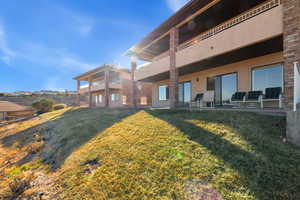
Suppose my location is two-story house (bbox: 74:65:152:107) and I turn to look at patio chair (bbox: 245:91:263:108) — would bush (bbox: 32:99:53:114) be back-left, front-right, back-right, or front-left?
back-right

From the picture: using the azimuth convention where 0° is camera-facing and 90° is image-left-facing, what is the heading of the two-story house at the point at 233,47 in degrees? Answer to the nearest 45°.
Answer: approximately 45°

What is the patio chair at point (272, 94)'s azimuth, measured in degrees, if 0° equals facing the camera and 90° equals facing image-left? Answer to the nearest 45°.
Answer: approximately 45°

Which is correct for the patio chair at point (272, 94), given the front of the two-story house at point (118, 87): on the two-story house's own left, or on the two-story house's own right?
on the two-story house's own left

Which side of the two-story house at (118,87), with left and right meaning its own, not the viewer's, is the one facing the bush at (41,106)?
right

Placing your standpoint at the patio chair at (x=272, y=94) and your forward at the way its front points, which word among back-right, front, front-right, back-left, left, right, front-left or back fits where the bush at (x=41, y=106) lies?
front-right

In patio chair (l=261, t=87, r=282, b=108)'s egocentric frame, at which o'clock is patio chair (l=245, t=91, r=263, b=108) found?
patio chair (l=245, t=91, r=263, b=108) is roughly at 2 o'clock from patio chair (l=261, t=87, r=282, b=108).

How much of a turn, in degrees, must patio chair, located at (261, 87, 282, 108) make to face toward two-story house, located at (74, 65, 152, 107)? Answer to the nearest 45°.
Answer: approximately 45° to its right

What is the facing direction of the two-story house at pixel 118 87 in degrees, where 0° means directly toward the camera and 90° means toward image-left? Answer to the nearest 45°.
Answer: approximately 45°

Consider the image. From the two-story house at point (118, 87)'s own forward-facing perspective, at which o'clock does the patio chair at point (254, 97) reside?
The patio chair is roughly at 10 o'clock from the two-story house.
